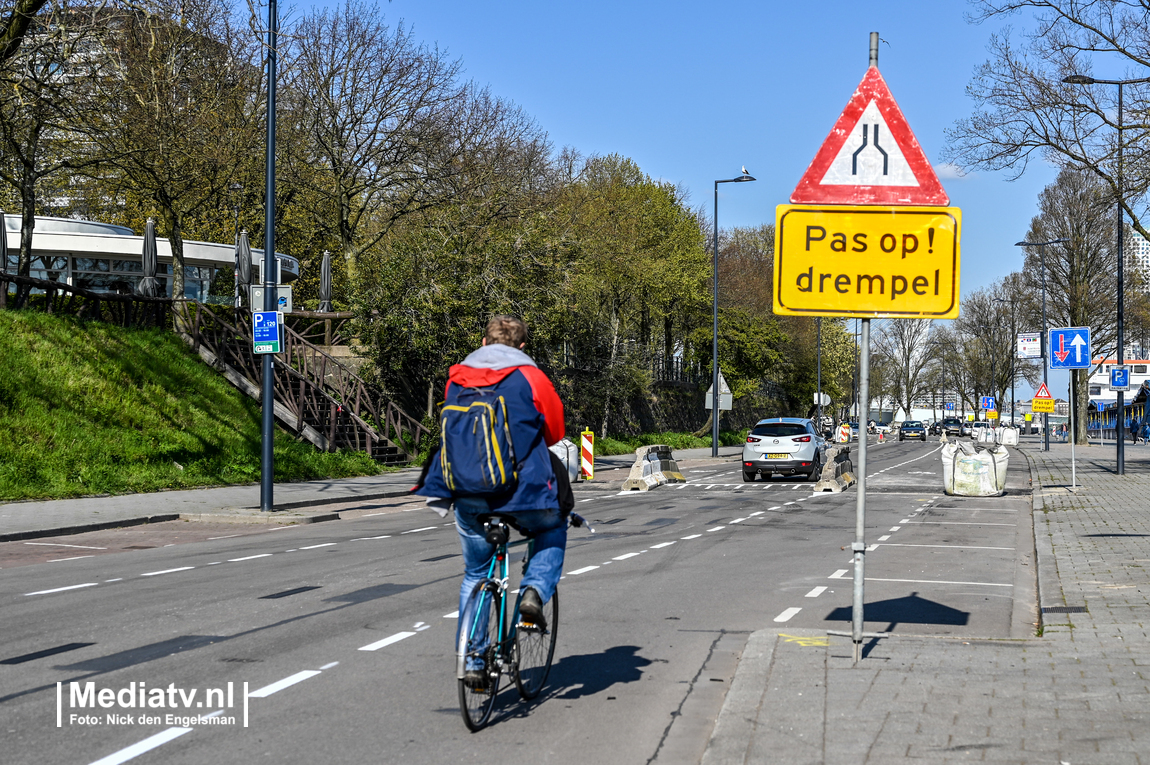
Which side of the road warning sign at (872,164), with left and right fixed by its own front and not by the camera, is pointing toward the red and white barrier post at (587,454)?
back

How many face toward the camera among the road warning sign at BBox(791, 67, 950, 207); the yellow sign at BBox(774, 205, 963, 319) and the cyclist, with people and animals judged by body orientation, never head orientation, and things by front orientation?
2

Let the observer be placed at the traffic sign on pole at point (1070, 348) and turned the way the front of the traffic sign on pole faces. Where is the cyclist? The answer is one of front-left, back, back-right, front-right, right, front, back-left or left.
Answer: front

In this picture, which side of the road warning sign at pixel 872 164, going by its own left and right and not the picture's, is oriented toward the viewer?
front

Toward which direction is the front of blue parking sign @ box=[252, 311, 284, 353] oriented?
toward the camera

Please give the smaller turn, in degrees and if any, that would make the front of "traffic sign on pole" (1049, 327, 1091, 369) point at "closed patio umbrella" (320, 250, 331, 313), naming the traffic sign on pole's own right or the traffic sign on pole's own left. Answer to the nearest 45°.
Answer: approximately 90° to the traffic sign on pole's own right

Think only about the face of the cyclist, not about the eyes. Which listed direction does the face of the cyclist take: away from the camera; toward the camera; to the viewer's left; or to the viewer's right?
away from the camera

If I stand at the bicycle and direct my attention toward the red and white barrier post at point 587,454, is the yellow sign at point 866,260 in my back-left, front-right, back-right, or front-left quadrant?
front-right

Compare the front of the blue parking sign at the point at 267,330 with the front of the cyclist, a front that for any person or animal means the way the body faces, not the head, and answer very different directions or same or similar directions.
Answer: very different directions

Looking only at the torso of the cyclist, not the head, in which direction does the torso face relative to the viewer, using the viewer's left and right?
facing away from the viewer

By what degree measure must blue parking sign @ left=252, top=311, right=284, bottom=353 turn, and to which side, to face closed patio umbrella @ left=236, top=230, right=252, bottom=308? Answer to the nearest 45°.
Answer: approximately 180°

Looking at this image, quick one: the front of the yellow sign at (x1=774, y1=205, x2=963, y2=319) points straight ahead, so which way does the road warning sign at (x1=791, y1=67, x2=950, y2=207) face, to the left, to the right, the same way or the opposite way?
the same way

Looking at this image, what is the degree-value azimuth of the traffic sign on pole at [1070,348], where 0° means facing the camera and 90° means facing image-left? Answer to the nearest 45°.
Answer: approximately 0°

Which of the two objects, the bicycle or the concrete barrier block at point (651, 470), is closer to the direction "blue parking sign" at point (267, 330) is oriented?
the bicycle
